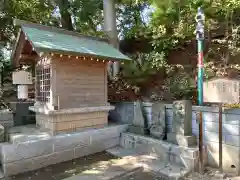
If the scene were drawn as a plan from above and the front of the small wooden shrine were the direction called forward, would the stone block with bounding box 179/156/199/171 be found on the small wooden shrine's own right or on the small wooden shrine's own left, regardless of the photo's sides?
on the small wooden shrine's own left

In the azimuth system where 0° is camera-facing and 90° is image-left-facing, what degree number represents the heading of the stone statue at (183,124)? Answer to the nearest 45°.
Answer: approximately 45°

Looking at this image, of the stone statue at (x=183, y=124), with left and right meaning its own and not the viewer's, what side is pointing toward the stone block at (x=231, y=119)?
left

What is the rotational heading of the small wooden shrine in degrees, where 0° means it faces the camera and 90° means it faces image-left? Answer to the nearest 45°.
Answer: approximately 45°
